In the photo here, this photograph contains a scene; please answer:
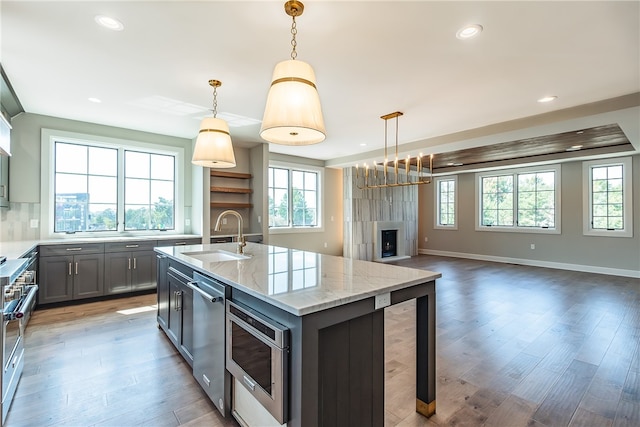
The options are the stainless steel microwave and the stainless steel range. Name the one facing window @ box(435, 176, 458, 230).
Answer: the stainless steel range

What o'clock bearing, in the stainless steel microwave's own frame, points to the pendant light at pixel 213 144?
The pendant light is roughly at 4 o'clock from the stainless steel microwave.

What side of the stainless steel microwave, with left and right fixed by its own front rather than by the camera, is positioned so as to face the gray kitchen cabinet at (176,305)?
right

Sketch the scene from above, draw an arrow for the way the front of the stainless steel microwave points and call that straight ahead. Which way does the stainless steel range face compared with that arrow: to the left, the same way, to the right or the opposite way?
the opposite way

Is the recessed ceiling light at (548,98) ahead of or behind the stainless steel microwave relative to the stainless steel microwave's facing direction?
behind

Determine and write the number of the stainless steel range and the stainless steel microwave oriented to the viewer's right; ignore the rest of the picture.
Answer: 1

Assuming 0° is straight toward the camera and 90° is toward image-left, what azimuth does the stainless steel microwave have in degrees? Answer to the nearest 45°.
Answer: approximately 45°

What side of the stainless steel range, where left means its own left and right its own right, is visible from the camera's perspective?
right

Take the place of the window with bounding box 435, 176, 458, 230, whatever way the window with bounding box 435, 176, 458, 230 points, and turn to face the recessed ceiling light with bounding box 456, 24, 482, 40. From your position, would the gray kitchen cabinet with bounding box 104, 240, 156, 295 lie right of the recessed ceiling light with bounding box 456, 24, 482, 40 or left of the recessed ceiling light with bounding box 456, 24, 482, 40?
right
